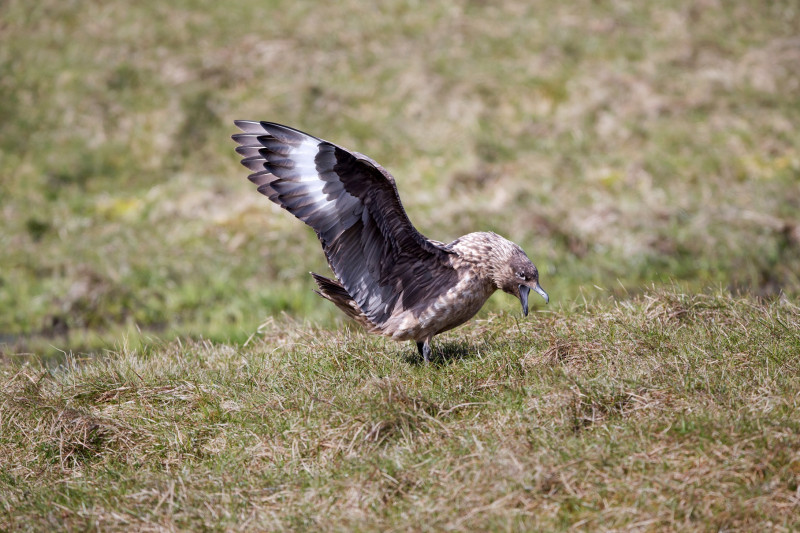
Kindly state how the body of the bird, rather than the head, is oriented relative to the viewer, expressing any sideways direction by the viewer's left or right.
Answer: facing to the right of the viewer
